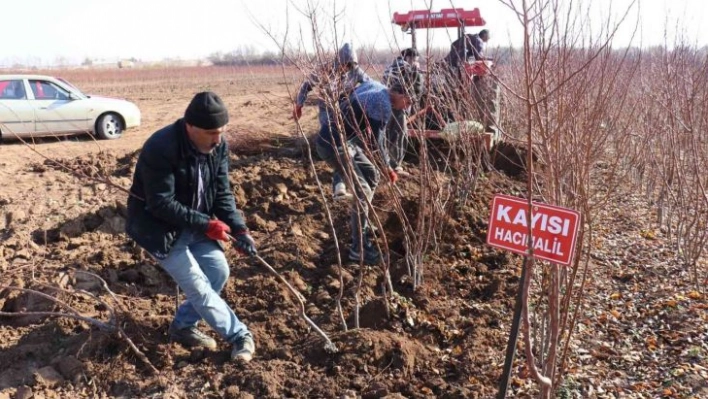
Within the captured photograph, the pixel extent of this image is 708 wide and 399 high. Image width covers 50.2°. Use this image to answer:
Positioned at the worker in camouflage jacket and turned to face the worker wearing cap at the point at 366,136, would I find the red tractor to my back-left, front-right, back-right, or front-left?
back-left

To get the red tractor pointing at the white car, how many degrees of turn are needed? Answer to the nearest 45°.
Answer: approximately 45° to its left

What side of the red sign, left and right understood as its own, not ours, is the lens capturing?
front

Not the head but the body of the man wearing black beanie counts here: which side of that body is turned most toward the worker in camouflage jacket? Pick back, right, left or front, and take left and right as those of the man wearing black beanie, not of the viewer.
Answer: left

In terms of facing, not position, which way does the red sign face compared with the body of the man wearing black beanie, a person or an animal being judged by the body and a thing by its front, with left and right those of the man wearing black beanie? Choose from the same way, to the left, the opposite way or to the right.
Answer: to the right

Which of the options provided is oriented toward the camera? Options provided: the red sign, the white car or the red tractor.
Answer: the red sign

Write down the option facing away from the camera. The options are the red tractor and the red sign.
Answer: the red tractor

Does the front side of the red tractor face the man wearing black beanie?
no

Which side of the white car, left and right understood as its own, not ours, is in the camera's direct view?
right

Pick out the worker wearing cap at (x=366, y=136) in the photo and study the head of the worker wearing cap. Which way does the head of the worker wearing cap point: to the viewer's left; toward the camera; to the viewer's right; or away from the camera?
to the viewer's right

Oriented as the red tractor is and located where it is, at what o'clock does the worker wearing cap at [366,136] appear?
The worker wearing cap is roughly at 7 o'clock from the red tractor.

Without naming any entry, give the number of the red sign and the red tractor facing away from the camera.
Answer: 1

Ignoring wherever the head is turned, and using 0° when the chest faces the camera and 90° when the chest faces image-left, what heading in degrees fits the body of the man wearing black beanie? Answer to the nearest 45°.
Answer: approximately 315°

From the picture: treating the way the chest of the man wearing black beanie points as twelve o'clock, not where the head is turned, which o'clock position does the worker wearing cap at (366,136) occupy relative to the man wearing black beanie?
The worker wearing cap is roughly at 9 o'clock from the man wearing black beanie.

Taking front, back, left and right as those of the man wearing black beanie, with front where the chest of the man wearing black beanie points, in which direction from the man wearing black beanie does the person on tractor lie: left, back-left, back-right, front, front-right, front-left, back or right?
left

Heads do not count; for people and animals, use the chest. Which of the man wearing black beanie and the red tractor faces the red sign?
the man wearing black beanie
